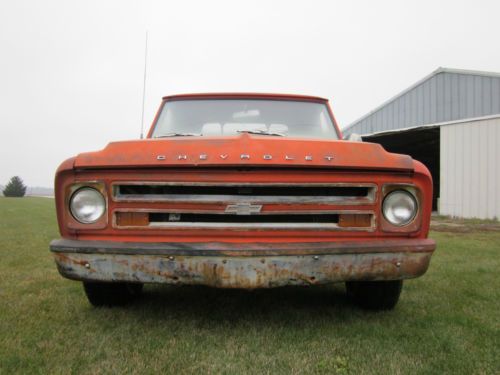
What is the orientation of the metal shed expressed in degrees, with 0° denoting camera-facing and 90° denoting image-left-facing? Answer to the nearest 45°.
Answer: approximately 45°

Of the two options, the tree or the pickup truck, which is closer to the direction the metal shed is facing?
the pickup truck

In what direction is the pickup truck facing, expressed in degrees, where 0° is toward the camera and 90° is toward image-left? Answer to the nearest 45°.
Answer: approximately 0°

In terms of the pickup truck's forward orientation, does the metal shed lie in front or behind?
behind

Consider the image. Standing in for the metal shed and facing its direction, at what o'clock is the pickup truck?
The pickup truck is roughly at 11 o'clock from the metal shed.

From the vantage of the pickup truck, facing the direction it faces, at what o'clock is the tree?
The tree is roughly at 5 o'clock from the pickup truck.
